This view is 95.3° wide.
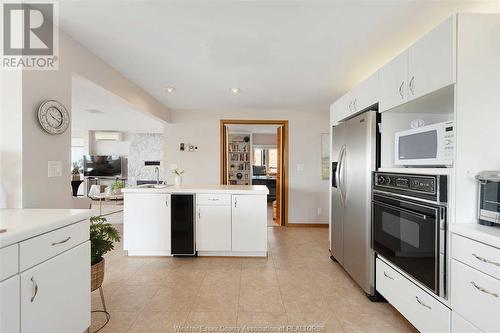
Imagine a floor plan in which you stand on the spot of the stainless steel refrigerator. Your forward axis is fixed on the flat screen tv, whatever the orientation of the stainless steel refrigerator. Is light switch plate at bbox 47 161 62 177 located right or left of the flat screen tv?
left

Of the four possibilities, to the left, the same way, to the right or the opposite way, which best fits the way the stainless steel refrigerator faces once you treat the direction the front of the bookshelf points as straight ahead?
to the right

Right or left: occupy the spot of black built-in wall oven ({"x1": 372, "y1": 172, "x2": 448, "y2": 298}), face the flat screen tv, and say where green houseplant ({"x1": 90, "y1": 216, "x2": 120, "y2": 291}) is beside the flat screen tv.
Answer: left

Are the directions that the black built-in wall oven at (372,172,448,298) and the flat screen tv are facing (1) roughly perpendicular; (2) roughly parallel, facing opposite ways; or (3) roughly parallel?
roughly perpendicular

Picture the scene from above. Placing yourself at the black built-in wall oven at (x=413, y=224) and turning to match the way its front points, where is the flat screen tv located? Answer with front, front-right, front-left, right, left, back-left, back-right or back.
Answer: front-right

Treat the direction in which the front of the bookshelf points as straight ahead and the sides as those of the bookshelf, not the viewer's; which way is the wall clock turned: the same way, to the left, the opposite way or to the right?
to the left

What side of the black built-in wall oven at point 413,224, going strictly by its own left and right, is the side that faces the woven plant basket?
front

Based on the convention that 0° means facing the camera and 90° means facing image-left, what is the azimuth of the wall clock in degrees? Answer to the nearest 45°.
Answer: approximately 315°

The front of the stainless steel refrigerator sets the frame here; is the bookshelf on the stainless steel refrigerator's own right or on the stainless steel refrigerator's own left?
on the stainless steel refrigerator's own right

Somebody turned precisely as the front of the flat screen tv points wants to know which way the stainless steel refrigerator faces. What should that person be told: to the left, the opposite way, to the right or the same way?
to the right

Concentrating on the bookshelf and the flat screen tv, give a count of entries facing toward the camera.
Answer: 2

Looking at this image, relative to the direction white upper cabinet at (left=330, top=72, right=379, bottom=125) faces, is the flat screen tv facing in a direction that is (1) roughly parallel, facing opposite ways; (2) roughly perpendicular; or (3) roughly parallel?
roughly perpendicular

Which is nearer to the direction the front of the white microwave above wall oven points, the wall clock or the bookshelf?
the wall clock

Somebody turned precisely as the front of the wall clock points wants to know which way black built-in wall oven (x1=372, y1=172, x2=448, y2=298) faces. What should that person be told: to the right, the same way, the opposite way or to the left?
the opposite way

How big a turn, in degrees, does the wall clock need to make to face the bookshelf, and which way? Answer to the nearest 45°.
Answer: approximately 90° to its left

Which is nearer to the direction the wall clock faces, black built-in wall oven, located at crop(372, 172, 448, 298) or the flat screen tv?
the black built-in wall oven
